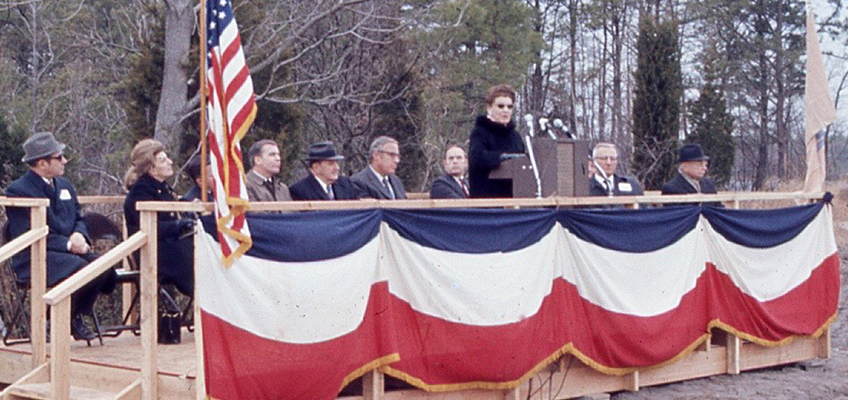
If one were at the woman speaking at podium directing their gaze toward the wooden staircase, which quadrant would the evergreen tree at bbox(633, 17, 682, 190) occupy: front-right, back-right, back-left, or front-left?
back-right

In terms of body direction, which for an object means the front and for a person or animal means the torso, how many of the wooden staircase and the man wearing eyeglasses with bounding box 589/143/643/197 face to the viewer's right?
0

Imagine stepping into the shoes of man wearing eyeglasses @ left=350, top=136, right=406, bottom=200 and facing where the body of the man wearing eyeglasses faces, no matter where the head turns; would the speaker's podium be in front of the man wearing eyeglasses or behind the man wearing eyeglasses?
in front

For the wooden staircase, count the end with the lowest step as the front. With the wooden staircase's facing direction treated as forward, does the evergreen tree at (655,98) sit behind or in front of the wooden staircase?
behind

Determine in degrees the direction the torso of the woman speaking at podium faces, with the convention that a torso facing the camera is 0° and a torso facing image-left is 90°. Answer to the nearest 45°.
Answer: approximately 315°

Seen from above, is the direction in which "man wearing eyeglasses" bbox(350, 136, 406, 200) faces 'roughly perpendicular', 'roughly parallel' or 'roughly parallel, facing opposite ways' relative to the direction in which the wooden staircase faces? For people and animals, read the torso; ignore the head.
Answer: roughly perpendicular

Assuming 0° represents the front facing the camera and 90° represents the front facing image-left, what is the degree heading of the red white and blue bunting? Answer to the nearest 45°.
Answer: approximately 315°

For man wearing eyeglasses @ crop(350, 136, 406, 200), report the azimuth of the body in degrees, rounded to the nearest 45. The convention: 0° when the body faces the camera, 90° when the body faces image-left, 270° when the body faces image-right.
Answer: approximately 315°

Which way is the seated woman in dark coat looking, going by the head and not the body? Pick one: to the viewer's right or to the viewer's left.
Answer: to the viewer's right
